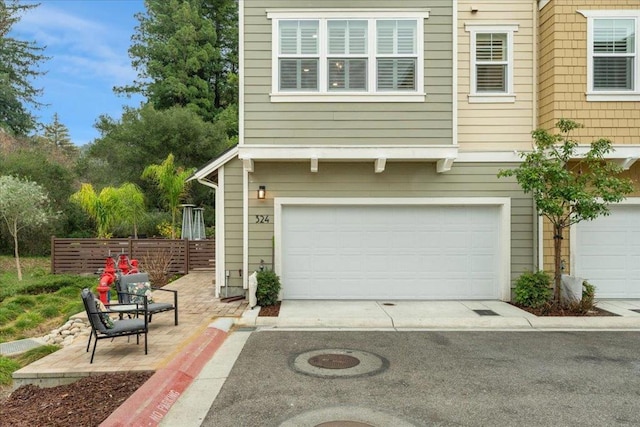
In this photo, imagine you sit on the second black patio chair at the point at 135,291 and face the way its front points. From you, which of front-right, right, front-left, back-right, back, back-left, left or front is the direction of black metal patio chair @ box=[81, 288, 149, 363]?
front-right

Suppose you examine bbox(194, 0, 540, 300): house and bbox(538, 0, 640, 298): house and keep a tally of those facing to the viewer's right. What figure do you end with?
0

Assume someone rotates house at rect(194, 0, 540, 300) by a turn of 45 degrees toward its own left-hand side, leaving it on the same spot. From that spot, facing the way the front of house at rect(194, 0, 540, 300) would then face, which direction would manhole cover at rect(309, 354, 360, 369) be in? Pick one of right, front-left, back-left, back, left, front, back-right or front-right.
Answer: front-right

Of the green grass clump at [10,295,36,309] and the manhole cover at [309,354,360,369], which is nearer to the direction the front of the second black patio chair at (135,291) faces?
the manhole cover

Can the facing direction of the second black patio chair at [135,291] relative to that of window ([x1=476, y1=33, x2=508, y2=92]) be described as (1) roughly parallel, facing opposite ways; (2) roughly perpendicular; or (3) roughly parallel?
roughly perpendicular

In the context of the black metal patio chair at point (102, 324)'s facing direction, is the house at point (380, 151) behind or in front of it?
in front

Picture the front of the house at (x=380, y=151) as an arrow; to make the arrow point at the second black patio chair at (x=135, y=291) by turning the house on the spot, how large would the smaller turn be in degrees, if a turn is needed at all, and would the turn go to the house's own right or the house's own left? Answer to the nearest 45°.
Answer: approximately 45° to the house's own right

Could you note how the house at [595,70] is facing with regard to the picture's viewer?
facing the viewer

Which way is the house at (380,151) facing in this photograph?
toward the camera

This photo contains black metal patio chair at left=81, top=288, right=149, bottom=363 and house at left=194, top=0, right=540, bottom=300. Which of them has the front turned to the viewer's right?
the black metal patio chair

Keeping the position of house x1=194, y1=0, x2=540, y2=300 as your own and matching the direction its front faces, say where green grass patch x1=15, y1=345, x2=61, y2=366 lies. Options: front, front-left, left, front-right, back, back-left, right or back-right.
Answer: front-right

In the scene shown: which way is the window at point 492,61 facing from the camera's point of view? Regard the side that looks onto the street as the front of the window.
toward the camera
